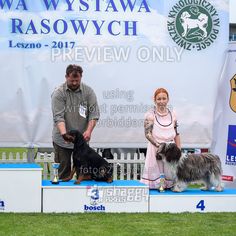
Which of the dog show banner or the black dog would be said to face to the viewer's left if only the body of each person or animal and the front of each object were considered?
the black dog

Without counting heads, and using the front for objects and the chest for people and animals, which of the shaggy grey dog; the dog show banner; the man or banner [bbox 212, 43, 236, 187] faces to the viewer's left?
the shaggy grey dog

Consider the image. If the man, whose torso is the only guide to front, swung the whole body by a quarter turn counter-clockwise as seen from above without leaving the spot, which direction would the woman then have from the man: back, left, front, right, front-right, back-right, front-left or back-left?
front

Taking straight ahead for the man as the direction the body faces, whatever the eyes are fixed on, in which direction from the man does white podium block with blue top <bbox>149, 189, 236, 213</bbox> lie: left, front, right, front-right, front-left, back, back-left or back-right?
left

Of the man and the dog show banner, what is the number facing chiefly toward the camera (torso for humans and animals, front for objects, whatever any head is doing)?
2

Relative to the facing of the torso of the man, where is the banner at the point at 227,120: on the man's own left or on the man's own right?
on the man's own left

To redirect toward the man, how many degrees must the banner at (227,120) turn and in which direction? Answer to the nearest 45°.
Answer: approximately 45° to its right

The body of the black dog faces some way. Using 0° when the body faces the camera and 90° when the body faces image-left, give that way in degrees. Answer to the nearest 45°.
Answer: approximately 90°

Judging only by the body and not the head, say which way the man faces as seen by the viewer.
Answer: toward the camera

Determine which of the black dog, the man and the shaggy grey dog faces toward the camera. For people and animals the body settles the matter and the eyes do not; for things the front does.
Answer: the man

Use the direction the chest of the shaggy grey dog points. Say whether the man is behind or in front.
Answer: in front

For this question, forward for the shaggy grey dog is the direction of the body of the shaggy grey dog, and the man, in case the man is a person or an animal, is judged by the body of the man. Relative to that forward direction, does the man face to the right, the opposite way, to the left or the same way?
to the left

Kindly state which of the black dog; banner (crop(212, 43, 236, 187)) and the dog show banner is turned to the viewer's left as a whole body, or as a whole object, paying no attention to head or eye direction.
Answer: the black dog

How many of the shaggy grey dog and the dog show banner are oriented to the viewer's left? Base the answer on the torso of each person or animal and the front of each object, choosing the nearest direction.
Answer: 1

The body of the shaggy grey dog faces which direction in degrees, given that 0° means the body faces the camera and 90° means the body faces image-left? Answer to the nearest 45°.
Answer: approximately 90°
